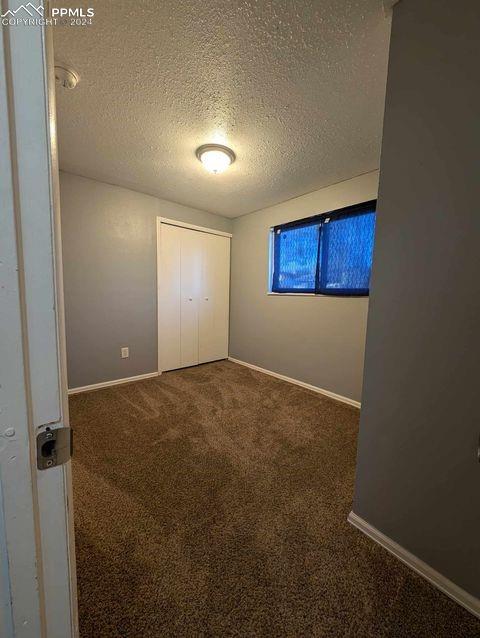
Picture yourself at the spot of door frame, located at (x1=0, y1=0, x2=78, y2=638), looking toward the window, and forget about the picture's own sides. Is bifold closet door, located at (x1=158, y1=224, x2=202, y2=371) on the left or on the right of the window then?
left

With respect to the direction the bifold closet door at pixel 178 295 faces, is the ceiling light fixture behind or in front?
in front

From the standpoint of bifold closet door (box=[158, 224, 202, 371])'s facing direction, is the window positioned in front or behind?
in front

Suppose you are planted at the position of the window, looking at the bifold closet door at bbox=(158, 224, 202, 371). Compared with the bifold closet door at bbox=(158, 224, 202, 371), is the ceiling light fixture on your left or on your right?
left

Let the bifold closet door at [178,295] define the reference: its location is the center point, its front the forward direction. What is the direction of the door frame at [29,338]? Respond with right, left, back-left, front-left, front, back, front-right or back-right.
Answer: front-right

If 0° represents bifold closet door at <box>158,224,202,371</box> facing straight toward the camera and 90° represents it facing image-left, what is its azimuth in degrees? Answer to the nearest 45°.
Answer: approximately 315°
